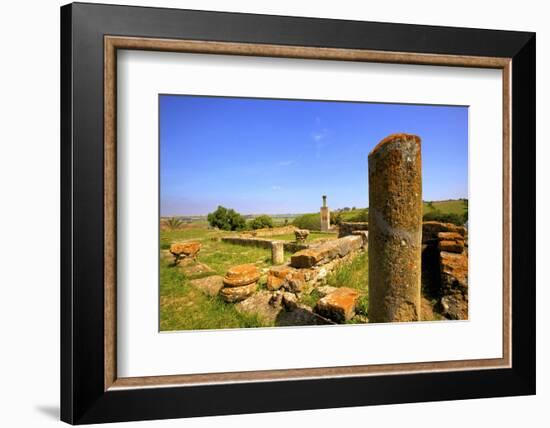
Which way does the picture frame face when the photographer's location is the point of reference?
facing the viewer and to the right of the viewer

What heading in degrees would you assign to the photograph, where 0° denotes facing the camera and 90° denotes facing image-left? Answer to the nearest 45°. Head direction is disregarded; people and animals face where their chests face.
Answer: approximately 315°
